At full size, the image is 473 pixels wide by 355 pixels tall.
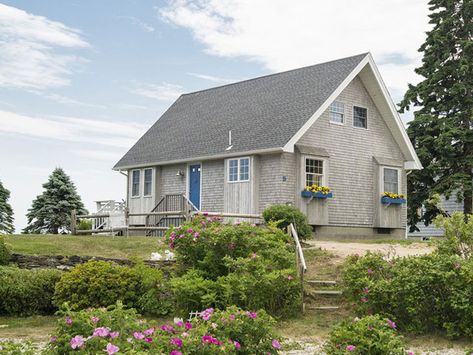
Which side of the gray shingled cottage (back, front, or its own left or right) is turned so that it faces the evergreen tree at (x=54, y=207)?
right

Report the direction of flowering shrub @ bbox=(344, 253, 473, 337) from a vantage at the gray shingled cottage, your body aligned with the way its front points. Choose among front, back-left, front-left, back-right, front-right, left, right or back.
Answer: front-left

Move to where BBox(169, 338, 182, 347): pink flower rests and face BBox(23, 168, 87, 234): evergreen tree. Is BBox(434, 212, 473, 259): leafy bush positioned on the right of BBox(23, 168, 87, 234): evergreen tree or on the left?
right

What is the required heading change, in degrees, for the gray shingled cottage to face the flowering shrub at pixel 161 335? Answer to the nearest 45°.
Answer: approximately 45° to its left

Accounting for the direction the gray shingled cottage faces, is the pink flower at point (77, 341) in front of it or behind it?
in front

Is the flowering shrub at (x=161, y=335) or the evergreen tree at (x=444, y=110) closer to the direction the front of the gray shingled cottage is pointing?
the flowering shrub

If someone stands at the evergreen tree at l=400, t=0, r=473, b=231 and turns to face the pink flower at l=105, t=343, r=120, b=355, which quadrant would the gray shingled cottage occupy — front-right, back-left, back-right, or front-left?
front-right

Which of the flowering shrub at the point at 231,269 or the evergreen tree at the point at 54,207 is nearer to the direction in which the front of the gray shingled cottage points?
the flowering shrub

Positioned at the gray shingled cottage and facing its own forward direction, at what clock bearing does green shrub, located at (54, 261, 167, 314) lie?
The green shrub is roughly at 11 o'clock from the gray shingled cottage.

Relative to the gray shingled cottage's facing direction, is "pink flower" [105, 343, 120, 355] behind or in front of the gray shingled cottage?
in front

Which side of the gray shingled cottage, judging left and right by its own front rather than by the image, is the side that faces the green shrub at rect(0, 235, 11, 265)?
front

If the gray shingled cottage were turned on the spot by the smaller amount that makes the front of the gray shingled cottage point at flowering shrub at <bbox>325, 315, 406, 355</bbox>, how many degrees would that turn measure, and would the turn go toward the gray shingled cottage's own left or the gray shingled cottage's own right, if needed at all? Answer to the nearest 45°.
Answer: approximately 45° to the gray shingled cottage's own left

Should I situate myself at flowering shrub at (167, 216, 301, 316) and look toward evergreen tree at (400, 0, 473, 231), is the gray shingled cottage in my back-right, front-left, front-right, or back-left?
front-left

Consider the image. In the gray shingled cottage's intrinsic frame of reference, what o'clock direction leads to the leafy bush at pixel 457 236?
The leafy bush is roughly at 10 o'clock from the gray shingled cottage.
